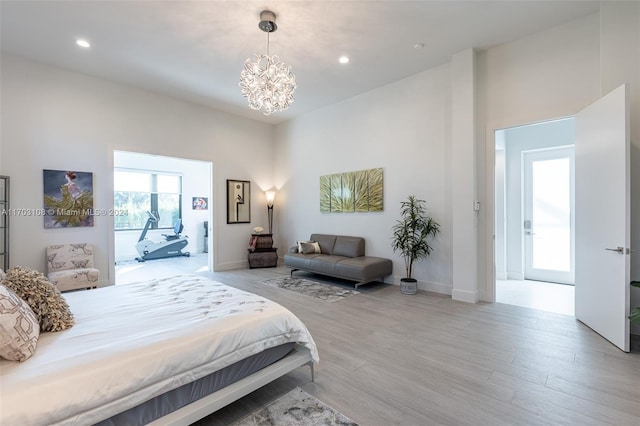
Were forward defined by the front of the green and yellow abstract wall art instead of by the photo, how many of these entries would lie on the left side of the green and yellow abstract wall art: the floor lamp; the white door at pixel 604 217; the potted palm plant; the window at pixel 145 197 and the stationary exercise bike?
2

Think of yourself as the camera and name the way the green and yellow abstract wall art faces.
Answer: facing the viewer and to the left of the viewer

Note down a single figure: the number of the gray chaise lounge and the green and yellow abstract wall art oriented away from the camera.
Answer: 0

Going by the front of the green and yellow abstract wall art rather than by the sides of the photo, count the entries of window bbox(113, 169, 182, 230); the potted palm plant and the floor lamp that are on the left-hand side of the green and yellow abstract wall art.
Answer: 1

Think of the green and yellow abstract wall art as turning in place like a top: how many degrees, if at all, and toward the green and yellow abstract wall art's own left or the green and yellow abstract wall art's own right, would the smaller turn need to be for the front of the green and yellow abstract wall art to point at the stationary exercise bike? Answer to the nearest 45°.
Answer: approximately 45° to the green and yellow abstract wall art's own right

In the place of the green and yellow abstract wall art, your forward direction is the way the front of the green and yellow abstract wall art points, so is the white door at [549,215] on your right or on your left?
on your left

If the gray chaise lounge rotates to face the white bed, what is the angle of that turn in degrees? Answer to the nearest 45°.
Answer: approximately 45° to its left

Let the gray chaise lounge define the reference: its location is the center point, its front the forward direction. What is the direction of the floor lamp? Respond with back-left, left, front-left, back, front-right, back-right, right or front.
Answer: right

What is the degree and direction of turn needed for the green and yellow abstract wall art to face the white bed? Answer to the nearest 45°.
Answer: approximately 45° to its left

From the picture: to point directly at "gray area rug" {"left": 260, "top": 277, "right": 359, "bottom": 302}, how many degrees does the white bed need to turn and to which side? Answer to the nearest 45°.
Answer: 0° — it already faces it

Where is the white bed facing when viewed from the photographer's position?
facing away from the viewer and to the right of the viewer

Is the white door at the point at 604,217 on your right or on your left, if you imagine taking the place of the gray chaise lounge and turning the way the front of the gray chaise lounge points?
on your left

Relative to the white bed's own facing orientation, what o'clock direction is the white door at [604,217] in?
The white door is roughly at 2 o'clock from the white bed.

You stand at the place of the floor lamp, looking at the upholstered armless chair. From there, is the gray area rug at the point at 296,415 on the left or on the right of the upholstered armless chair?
left

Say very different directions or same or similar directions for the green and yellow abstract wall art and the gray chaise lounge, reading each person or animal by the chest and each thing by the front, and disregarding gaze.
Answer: same or similar directions

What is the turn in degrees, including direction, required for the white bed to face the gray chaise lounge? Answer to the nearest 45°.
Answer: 0° — it already faces it

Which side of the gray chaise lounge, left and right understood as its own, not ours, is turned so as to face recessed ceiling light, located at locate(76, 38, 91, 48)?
front
